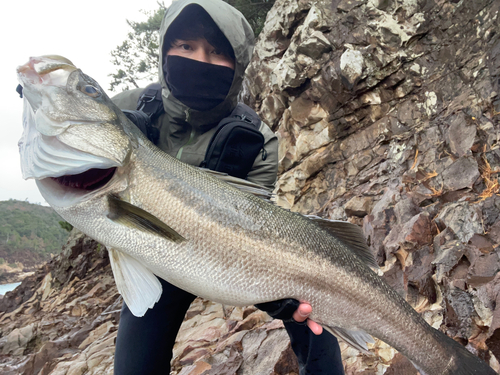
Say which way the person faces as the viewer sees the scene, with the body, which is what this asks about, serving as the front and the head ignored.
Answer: toward the camera
